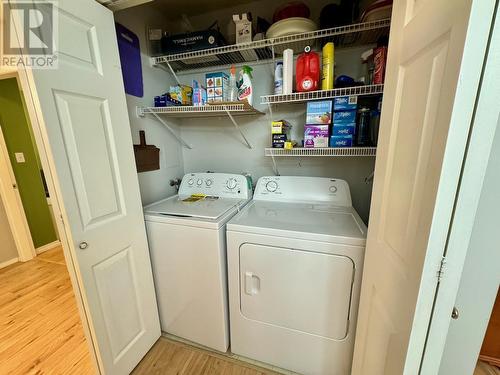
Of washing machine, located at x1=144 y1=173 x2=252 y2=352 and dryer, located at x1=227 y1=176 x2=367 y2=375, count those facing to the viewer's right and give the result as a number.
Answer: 0

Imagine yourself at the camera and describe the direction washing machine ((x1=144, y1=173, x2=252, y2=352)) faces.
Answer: facing the viewer and to the left of the viewer

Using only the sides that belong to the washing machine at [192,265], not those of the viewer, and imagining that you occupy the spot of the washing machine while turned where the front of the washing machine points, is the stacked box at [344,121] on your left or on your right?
on your left

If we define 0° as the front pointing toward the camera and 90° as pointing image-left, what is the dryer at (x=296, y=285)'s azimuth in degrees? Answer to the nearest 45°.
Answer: approximately 0°

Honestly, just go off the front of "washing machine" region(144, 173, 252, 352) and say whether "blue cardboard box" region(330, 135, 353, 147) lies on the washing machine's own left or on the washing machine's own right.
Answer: on the washing machine's own left
